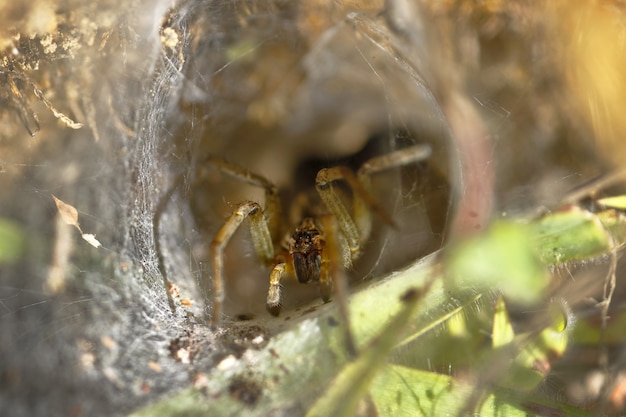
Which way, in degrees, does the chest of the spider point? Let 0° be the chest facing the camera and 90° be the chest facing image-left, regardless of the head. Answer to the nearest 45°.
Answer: approximately 0°

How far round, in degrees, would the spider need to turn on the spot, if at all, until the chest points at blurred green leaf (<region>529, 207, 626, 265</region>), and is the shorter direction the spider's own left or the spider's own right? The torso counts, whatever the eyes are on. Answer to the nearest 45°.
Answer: approximately 90° to the spider's own left

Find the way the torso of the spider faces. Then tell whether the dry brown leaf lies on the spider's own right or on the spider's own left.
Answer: on the spider's own right

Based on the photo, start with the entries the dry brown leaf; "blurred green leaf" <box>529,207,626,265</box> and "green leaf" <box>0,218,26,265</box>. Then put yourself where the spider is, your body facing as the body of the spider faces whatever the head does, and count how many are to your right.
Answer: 2

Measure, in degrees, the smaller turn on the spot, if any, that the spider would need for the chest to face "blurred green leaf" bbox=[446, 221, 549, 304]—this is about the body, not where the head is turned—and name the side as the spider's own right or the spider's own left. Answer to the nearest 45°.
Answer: approximately 45° to the spider's own left

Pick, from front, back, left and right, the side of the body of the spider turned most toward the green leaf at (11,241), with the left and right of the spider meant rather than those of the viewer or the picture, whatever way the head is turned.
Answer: right
